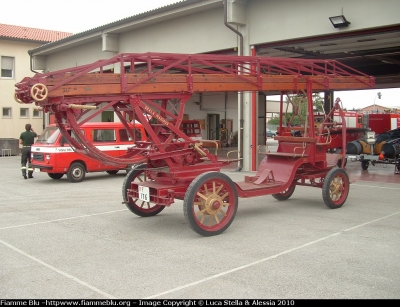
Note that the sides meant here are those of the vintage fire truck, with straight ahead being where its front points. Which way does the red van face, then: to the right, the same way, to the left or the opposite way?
the opposite way

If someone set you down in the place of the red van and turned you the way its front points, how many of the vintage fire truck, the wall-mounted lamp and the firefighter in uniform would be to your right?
1

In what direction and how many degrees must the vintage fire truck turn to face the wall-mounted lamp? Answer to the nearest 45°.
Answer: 0° — it already faces it

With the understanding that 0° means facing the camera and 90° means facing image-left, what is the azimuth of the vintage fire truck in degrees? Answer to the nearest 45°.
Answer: approximately 225°

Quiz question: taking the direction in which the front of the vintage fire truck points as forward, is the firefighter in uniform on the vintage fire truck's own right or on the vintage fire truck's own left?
on the vintage fire truck's own left

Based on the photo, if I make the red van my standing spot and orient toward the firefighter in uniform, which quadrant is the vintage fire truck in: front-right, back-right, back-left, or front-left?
back-left
